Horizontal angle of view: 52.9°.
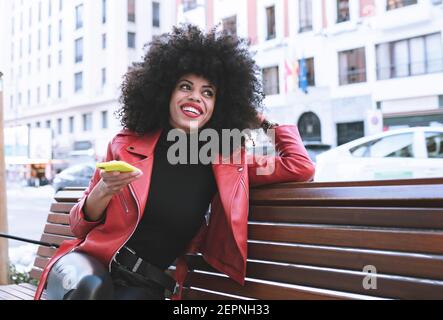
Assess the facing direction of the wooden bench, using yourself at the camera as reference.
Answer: facing the viewer and to the left of the viewer

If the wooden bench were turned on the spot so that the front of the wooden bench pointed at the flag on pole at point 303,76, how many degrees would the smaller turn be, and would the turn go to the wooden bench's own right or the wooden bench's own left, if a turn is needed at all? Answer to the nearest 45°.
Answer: approximately 135° to the wooden bench's own right

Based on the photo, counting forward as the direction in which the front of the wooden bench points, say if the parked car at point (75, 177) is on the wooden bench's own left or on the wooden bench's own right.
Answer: on the wooden bench's own right

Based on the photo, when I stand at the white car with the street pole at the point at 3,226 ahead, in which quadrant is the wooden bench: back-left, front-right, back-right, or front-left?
front-left

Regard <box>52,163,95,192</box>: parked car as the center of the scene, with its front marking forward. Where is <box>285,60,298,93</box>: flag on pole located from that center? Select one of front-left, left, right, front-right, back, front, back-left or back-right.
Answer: back

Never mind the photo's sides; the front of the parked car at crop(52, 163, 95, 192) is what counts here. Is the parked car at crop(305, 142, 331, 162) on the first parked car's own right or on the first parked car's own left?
on the first parked car's own left

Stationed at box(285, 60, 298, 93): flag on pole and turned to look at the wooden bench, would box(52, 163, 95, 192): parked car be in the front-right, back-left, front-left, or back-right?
front-right

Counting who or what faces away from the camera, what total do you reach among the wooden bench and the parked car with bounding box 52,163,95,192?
0

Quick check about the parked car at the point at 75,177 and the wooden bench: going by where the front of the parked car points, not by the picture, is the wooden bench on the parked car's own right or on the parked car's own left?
on the parked car's own left

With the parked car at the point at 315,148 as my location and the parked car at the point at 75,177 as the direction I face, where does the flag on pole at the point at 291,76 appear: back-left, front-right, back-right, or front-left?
front-right

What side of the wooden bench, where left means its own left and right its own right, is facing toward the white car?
back
